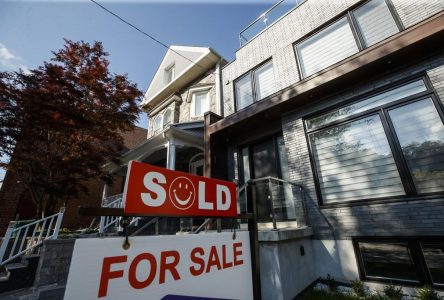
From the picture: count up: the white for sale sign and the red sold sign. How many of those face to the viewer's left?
0

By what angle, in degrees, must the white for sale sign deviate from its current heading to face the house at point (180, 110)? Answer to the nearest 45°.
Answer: approximately 135° to its left

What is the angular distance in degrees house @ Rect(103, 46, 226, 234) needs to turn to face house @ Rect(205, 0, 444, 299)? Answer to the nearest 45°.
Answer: approximately 90° to its left

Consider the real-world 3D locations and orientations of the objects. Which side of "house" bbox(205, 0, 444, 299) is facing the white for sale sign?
front

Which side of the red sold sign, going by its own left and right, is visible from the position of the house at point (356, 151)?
left

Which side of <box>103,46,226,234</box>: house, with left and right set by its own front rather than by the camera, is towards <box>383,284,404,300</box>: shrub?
left

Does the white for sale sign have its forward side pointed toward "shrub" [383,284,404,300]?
no

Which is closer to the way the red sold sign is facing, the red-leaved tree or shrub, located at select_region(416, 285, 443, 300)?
the shrub

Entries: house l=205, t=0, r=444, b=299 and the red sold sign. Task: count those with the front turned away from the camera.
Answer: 0

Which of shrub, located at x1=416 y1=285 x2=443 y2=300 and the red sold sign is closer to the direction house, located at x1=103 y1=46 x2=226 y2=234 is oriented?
the red sold sign

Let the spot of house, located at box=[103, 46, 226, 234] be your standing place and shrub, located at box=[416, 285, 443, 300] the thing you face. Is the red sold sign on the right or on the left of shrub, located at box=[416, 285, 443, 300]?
right

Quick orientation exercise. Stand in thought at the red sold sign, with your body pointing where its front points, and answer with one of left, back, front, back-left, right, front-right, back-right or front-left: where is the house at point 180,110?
back-left

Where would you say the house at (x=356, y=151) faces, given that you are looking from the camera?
facing the viewer and to the left of the viewer

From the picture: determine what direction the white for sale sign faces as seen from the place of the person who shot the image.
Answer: facing the viewer and to the right of the viewer

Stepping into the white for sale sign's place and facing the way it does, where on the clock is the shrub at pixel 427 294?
The shrub is roughly at 10 o'clock from the white for sale sign.

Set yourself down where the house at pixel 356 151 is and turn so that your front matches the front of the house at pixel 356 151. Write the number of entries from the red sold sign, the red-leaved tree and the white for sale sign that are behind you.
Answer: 0

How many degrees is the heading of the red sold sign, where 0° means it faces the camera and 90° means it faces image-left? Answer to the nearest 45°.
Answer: approximately 315°

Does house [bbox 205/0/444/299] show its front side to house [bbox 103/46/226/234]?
no
